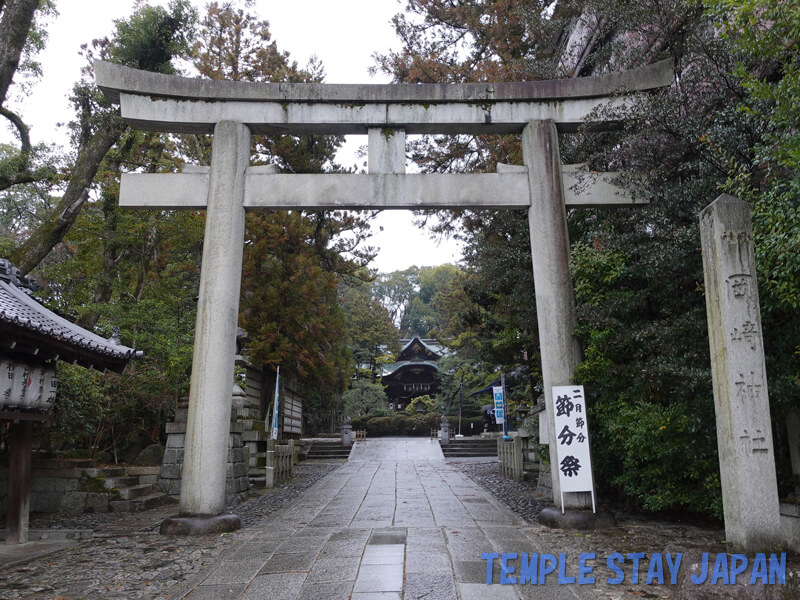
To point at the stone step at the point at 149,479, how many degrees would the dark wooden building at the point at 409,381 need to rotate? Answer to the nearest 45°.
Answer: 0° — it already faces it

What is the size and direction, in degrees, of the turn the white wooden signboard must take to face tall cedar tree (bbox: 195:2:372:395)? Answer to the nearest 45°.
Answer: approximately 135° to its right

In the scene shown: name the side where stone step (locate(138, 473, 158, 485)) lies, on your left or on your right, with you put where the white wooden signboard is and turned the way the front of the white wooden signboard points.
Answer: on your right

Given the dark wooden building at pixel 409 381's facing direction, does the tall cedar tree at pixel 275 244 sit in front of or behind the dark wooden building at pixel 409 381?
in front

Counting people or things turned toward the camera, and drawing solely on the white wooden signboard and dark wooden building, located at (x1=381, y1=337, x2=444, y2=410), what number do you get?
2

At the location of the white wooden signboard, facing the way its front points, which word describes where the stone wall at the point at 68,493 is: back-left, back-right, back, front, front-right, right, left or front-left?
right

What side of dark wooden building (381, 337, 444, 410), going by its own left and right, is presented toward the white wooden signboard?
front

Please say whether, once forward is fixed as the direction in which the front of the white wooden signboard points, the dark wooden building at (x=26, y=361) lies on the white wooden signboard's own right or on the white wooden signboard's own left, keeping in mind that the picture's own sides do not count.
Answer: on the white wooden signboard's own right

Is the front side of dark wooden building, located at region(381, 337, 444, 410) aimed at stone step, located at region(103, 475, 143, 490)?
yes

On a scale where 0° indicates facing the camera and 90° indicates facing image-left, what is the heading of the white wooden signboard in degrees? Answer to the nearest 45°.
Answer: approximately 0°

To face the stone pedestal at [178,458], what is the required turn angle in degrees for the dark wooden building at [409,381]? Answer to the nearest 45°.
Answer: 0° — it already faces it

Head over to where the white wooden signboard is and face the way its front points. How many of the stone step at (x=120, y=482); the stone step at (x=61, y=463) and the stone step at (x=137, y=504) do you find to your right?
3
